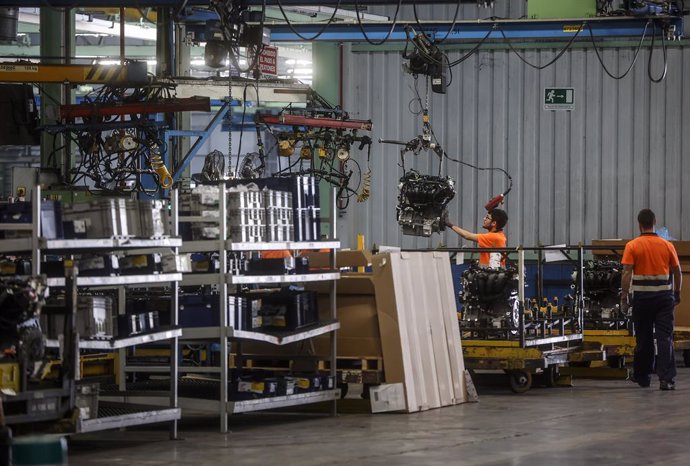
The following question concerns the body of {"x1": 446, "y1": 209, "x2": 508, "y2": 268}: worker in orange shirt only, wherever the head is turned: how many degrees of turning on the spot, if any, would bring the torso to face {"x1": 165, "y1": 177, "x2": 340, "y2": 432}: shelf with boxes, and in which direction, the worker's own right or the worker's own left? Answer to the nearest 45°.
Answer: approximately 45° to the worker's own left

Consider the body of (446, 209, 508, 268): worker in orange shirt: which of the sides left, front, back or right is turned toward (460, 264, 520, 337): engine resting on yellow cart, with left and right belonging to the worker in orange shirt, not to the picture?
left

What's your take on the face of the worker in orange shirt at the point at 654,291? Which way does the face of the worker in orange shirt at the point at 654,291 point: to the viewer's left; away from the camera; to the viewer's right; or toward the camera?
away from the camera

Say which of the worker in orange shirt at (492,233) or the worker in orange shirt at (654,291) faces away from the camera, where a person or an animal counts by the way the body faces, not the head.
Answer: the worker in orange shirt at (654,291)

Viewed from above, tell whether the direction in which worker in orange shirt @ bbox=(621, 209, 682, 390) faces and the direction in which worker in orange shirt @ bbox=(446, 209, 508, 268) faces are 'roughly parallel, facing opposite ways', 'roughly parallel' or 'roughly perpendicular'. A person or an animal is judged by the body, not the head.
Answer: roughly perpendicular

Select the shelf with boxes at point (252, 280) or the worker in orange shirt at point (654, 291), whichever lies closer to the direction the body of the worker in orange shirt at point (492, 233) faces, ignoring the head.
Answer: the shelf with boxes

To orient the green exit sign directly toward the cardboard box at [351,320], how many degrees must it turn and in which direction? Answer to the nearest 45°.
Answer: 0° — it already faces it

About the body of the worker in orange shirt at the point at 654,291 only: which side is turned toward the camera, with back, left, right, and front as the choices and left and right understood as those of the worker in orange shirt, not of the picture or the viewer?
back

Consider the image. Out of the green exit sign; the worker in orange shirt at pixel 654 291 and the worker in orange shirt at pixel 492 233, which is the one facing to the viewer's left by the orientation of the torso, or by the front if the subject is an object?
the worker in orange shirt at pixel 492 233

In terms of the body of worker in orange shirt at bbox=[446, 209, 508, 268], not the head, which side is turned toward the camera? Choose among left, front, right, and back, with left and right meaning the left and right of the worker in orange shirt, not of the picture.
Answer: left
